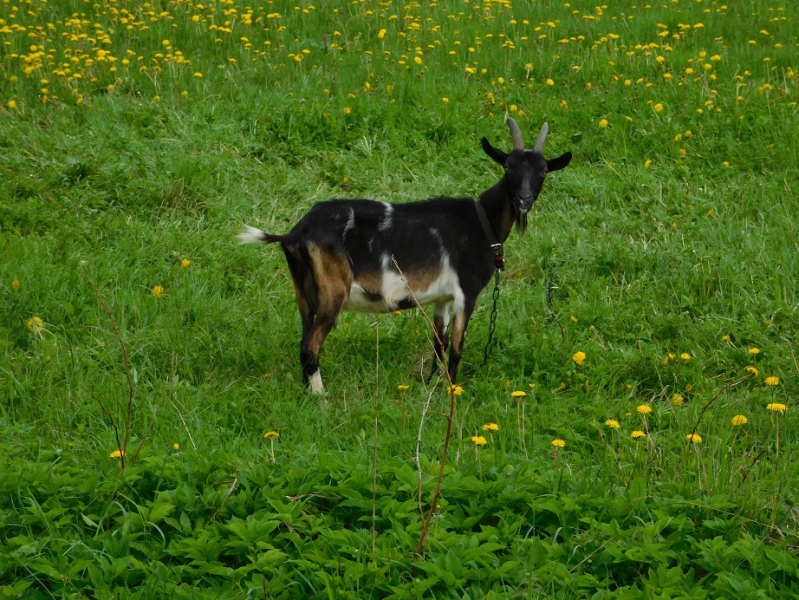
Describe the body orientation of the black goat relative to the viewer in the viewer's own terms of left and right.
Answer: facing to the right of the viewer
